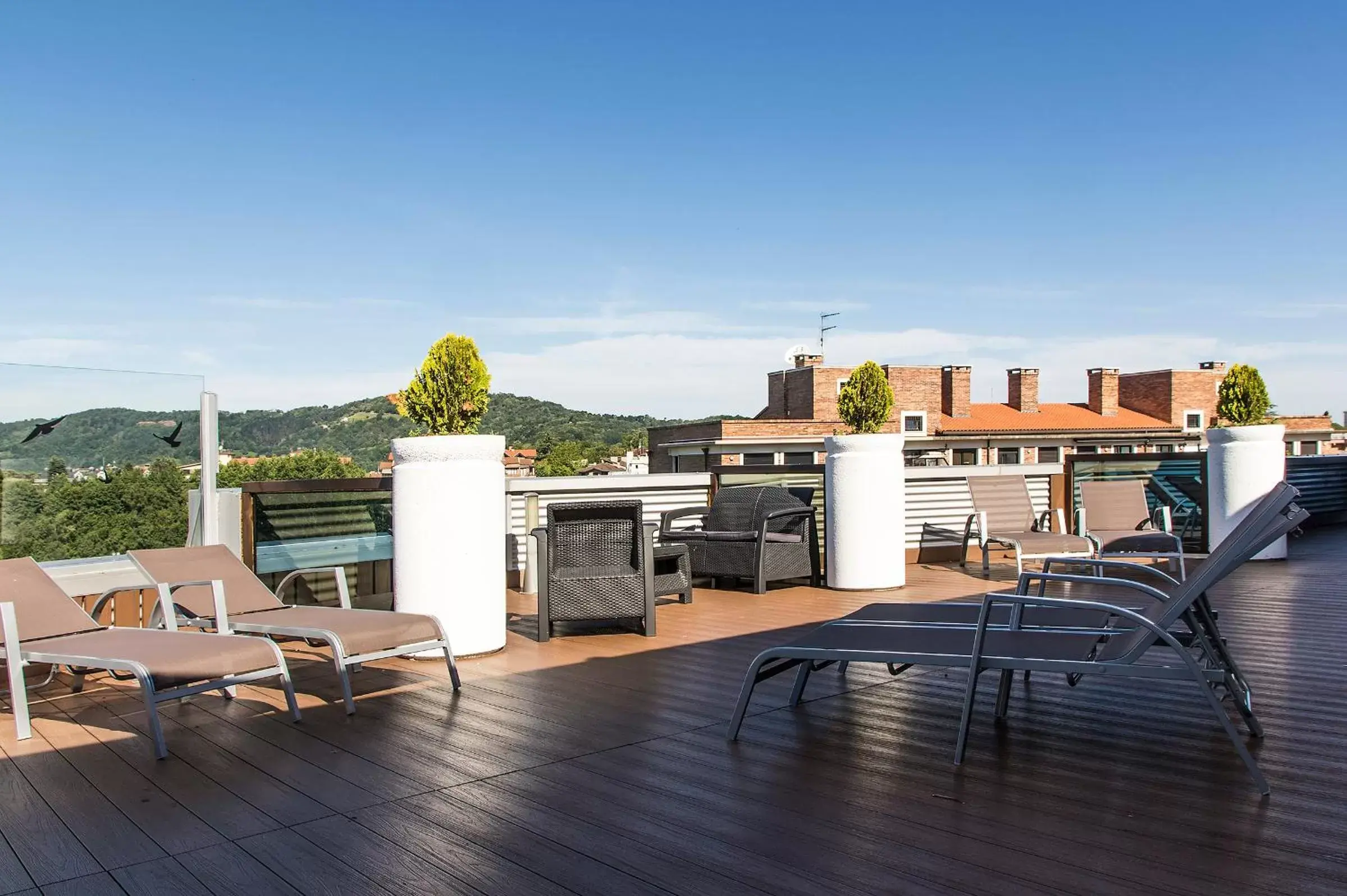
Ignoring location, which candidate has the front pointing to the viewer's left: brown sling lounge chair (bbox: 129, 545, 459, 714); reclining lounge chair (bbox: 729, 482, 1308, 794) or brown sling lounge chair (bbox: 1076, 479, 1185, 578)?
the reclining lounge chair

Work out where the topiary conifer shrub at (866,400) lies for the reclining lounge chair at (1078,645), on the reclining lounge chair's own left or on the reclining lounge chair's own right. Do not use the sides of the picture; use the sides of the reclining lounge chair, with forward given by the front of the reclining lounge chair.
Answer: on the reclining lounge chair's own right

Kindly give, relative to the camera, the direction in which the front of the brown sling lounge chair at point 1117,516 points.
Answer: facing the viewer and to the right of the viewer

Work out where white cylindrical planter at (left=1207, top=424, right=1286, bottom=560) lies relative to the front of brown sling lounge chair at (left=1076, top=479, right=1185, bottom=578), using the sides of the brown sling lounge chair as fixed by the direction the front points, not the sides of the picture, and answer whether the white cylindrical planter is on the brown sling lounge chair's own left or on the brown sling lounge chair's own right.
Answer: on the brown sling lounge chair's own left

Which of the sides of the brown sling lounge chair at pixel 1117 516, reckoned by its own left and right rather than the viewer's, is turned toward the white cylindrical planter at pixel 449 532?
right

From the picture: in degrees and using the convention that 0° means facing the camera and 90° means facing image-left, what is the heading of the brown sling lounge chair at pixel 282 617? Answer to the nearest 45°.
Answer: approximately 315°

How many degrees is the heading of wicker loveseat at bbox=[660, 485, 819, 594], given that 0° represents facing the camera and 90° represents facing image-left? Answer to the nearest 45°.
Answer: approximately 45°

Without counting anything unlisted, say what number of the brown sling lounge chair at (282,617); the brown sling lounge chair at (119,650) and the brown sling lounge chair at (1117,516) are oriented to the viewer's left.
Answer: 0

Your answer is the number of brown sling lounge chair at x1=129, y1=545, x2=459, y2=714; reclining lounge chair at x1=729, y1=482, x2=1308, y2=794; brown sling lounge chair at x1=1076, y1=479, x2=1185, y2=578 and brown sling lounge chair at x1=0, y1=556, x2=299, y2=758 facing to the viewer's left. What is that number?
1

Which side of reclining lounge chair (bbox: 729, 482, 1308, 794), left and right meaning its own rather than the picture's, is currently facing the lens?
left

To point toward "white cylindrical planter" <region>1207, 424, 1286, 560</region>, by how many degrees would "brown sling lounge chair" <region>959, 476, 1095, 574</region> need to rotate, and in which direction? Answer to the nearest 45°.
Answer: approximately 90° to its left

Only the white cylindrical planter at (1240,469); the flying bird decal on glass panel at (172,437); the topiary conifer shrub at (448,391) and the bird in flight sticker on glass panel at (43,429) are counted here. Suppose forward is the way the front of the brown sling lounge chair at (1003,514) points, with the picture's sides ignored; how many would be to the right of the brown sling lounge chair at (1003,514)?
3

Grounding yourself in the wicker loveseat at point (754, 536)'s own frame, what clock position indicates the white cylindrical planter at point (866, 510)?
The white cylindrical planter is roughly at 8 o'clock from the wicker loveseat.

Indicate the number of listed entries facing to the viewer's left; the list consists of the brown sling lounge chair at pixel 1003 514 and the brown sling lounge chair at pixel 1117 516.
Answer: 0

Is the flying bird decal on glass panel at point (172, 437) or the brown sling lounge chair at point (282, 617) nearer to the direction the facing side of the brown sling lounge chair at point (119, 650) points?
the brown sling lounge chair
